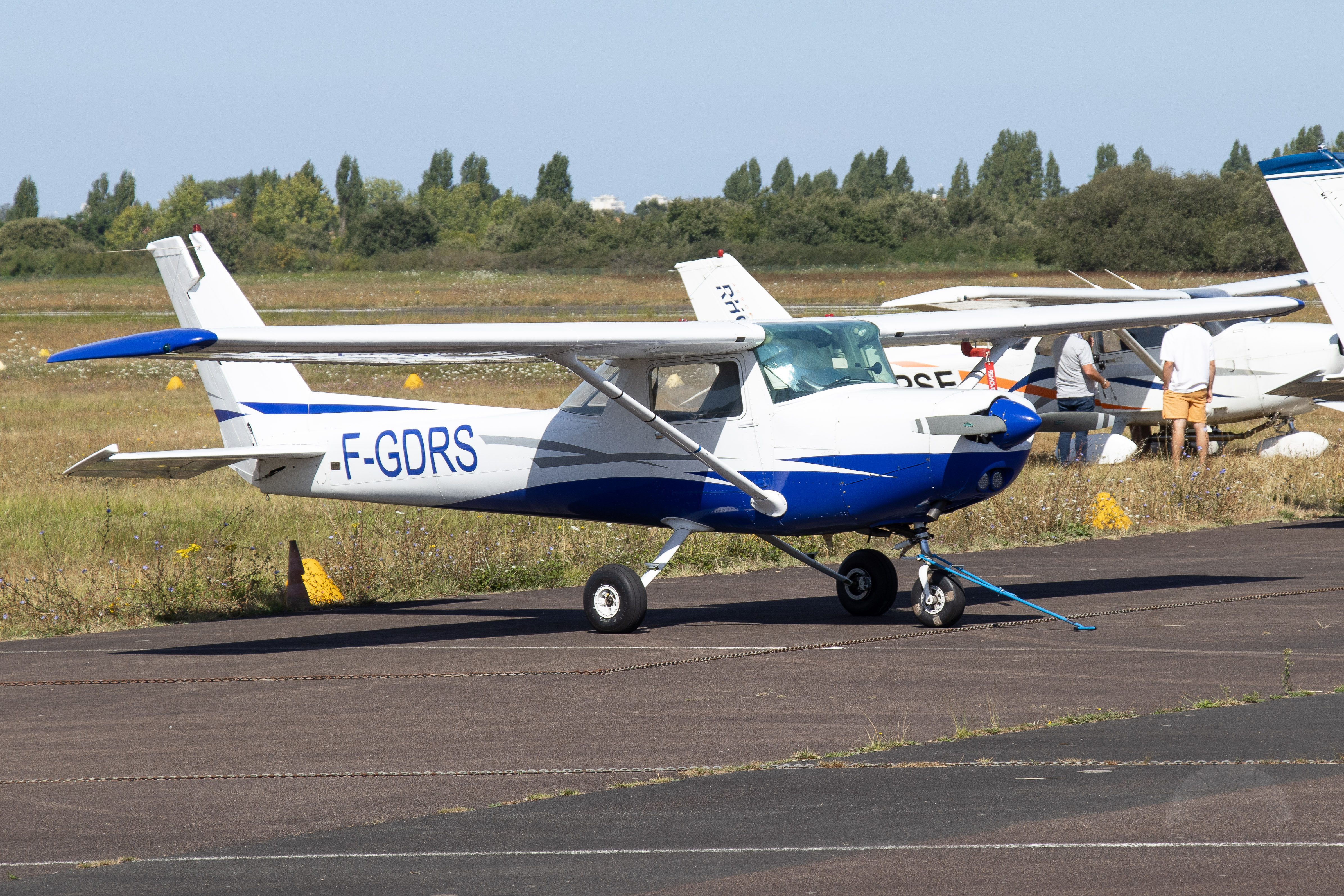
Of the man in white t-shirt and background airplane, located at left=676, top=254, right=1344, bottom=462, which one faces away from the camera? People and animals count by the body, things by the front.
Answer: the man in white t-shirt

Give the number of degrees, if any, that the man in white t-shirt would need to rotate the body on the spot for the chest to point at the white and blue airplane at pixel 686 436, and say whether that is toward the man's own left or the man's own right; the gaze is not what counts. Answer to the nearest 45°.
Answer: approximately 180°

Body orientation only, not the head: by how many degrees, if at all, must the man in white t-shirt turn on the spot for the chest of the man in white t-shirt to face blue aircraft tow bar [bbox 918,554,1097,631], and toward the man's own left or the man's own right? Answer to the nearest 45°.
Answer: approximately 180°

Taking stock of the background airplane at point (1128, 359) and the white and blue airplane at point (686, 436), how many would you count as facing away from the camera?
0

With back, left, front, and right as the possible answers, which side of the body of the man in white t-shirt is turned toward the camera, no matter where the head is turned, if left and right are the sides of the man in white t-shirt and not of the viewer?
back

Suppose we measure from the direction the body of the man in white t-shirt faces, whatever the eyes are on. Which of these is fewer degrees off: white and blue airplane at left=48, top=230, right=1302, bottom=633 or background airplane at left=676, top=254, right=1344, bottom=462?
the background airplane

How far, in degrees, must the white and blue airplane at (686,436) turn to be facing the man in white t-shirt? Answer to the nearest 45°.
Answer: approximately 90° to its left

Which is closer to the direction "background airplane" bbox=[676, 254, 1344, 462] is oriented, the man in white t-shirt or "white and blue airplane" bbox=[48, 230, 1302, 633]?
the man in white t-shirt

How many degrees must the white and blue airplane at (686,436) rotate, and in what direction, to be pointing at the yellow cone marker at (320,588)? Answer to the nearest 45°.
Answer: approximately 180°

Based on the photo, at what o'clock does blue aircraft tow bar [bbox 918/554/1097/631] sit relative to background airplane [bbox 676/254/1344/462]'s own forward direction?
The blue aircraft tow bar is roughly at 2 o'clock from the background airplane.

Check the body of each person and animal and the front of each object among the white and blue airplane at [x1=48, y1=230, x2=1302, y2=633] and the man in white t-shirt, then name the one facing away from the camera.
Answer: the man in white t-shirt

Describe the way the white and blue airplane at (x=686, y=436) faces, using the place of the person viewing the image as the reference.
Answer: facing the viewer and to the right of the viewer

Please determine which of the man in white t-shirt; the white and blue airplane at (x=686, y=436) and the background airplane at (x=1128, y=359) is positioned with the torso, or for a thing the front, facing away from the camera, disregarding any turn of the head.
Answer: the man in white t-shirt

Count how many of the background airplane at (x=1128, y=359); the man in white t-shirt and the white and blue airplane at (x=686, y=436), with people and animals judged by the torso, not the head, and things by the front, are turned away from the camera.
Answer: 1

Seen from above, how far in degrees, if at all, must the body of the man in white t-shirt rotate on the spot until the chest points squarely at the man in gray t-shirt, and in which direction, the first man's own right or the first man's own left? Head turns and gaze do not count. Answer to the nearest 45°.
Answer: approximately 45° to the first man's own left
